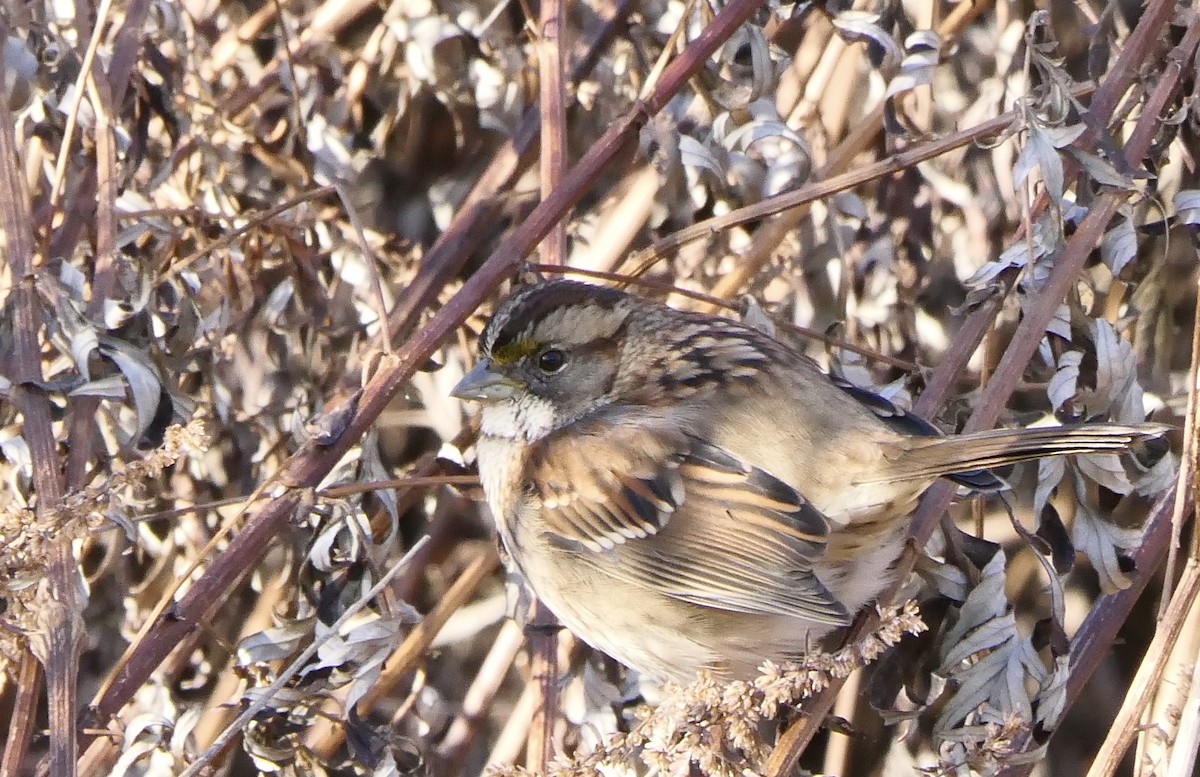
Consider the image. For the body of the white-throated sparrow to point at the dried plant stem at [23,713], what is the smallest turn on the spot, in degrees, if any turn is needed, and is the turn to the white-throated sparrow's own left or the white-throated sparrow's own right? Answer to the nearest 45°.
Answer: approximately 45° to the white-throated sparrow's own left

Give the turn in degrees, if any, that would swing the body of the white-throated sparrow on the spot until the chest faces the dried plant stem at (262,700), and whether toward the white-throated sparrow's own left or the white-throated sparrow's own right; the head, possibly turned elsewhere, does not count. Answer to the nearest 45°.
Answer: approximately 45° to the white-throated sparrow's own left

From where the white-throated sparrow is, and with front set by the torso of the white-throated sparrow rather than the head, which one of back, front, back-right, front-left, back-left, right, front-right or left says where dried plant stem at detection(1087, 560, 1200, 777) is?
back-left

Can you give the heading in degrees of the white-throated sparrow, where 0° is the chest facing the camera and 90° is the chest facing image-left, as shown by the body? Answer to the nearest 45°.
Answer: approximately 90°
